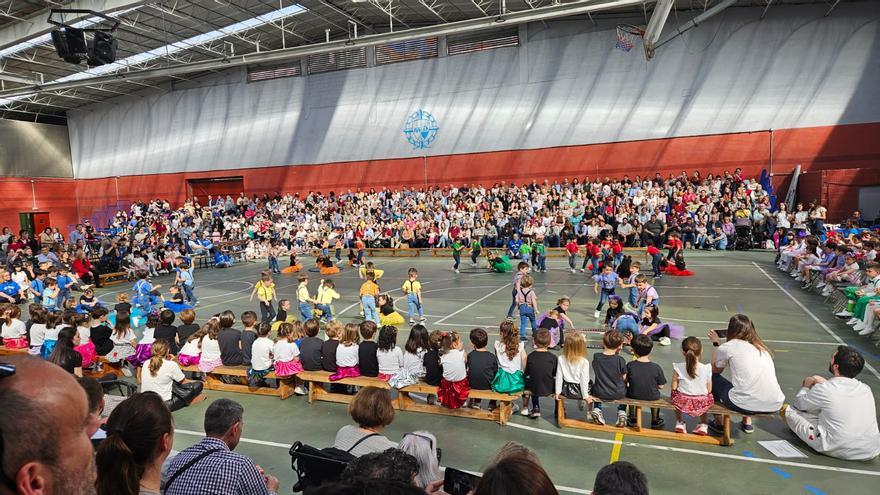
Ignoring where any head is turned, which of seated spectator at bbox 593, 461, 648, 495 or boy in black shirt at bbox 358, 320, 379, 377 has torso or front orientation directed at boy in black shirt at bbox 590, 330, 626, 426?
the seated spectator

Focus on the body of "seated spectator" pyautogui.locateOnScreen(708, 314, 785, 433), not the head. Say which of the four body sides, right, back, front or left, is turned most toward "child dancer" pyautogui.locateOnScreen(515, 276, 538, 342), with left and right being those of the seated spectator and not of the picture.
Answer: front

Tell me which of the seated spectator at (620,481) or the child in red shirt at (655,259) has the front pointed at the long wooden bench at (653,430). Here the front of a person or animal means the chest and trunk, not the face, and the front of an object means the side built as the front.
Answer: the seated spectator

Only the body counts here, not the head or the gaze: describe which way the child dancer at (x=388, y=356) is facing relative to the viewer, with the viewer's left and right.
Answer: facing away from the viewer

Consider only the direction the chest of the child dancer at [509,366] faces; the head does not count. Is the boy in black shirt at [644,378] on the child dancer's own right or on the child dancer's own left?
on the child dancer's own right

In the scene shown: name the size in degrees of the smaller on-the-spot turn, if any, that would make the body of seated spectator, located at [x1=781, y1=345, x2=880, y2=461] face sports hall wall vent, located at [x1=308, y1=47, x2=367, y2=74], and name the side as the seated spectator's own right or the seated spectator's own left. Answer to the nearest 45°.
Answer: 0° — they already face it

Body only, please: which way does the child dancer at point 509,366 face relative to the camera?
away from the camera

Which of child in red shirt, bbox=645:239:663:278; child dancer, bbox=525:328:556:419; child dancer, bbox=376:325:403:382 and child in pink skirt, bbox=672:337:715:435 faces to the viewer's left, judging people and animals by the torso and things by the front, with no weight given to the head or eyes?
the child in red shirt

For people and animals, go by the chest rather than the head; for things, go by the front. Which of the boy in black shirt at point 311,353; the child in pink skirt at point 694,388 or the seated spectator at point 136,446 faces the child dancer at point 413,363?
the seated spectator

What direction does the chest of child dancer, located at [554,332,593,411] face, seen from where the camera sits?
away from the camera

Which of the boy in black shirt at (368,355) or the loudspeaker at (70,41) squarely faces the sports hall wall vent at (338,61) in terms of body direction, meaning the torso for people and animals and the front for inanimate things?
the boy in black shirt

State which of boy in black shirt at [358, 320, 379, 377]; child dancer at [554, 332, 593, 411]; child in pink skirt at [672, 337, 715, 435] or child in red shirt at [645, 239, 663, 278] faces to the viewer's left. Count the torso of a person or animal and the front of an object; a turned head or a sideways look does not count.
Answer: the child in red shirt

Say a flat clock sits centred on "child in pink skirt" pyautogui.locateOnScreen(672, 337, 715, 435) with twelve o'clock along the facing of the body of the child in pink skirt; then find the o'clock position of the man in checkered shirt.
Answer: The man in checkered shirt is roughly at 7 o'clock from the child in pink skirt.

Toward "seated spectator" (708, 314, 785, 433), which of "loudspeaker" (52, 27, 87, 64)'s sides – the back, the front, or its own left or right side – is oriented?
front

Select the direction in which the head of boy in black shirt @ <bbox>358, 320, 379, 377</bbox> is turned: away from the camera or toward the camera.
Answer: away from the camera
